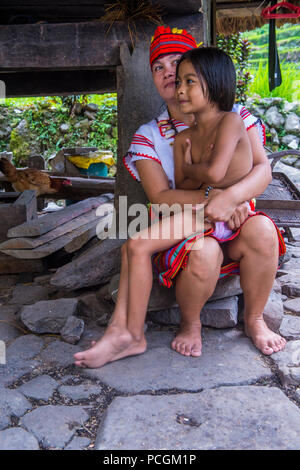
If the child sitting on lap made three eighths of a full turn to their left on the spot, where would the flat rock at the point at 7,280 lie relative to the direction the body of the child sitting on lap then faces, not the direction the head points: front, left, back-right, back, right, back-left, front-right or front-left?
back-left

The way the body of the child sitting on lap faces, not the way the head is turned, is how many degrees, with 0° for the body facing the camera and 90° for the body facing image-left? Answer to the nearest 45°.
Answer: approximately 45°

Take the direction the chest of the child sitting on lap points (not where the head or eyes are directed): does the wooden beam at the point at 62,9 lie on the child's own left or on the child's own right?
on the child's own right

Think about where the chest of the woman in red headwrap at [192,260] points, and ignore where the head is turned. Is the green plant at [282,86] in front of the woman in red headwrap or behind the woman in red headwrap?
behind

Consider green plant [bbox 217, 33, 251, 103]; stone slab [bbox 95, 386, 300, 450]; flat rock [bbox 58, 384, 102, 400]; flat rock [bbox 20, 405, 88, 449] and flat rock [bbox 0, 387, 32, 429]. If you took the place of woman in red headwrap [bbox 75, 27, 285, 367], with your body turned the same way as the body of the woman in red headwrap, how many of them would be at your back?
1

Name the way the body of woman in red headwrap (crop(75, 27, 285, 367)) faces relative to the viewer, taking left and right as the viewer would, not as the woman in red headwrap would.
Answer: facing the viewer

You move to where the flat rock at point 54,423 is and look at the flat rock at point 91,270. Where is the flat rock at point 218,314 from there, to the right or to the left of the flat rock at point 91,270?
right

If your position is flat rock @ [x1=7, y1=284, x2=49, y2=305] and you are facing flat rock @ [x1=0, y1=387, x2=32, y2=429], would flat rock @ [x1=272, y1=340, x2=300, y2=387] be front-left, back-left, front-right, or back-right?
front-left
